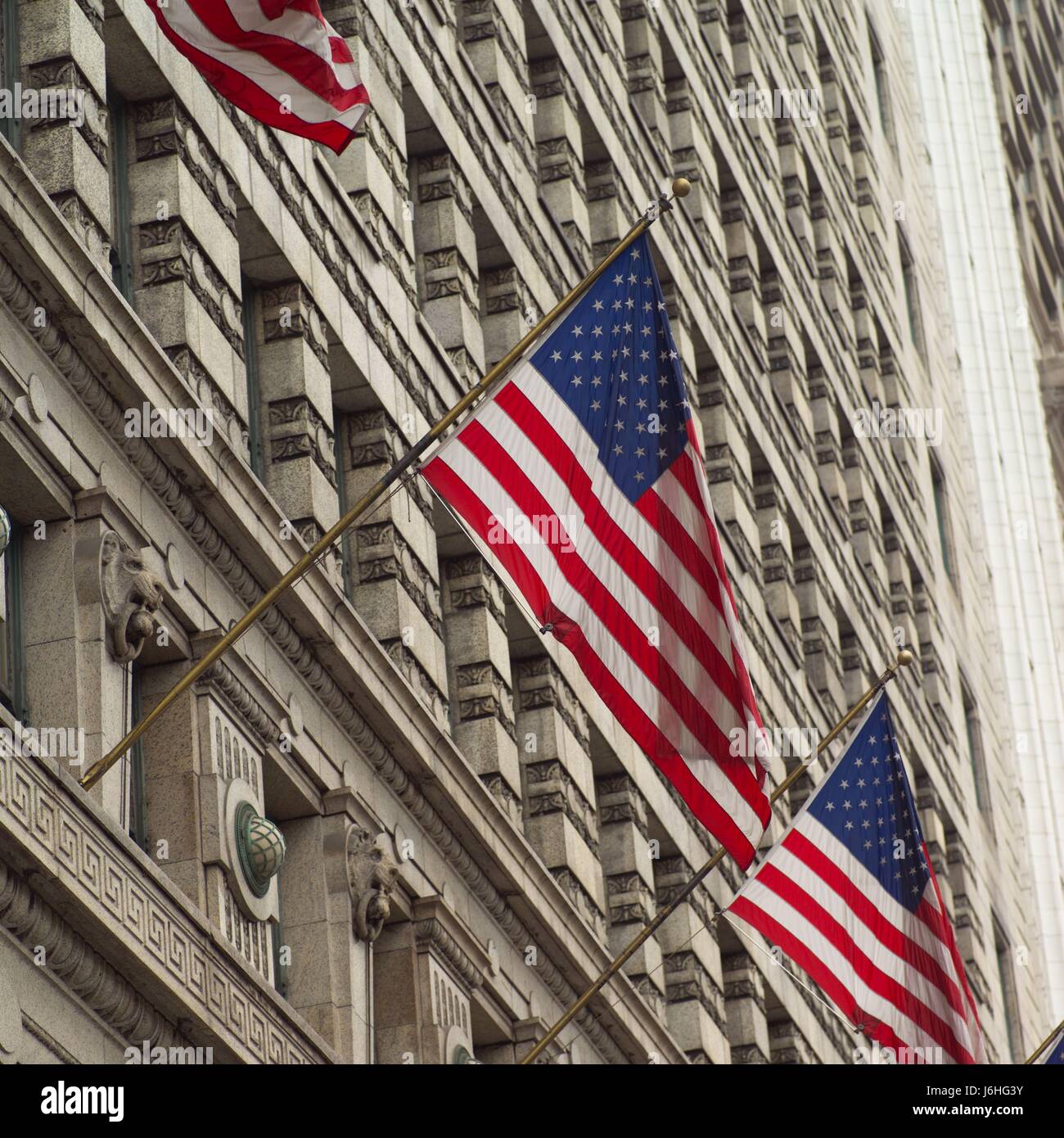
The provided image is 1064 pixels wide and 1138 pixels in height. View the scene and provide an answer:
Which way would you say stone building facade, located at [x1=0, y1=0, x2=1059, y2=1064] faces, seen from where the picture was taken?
facing the viewer and to the right of the viewer
